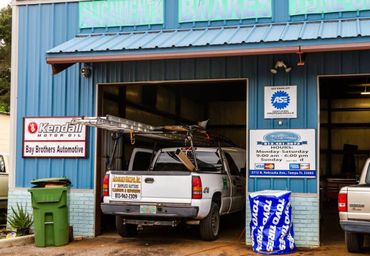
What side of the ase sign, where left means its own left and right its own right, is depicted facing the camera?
front

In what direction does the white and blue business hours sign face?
toward the camera

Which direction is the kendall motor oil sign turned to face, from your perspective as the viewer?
facing the viewer

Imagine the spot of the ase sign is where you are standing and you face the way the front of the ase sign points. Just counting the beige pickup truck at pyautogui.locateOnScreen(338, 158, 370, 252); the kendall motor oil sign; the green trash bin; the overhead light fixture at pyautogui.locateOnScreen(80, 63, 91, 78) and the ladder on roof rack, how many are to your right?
4

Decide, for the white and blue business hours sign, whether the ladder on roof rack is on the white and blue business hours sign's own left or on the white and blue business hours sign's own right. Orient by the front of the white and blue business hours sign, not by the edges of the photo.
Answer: on the white and blue business hours sign's own right

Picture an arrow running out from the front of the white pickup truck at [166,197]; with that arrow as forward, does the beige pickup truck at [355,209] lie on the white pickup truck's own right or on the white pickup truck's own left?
on the white pickup truck's own right

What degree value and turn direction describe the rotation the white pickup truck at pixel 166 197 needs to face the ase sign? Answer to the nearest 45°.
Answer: approximately 45° to its right

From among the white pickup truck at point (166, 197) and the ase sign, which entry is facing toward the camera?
the ase sign

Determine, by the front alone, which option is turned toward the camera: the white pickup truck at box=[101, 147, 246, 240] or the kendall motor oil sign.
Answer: the kendall motor oil sign

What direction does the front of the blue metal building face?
toward the camera

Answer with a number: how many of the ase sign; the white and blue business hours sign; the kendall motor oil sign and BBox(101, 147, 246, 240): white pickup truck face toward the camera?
3

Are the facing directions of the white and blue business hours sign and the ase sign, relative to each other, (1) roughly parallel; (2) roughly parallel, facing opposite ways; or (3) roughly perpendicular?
roughly parallel

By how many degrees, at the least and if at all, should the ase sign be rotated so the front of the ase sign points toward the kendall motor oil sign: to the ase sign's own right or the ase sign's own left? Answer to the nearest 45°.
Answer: approximately 90° to the ase sign's own right

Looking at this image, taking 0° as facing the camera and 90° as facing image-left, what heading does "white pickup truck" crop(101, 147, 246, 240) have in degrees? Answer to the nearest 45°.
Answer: approximately 225°

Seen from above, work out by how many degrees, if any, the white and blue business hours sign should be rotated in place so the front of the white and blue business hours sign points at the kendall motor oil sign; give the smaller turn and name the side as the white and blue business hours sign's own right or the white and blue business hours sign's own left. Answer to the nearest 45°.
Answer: approximately 90° to the white and blue business hours sign's own right
